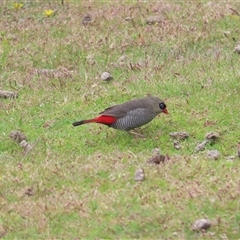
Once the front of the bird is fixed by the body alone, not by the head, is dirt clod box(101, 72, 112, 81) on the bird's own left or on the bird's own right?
on the bird's own left

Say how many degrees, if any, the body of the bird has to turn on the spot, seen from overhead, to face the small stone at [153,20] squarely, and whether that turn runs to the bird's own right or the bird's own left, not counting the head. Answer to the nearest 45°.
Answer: approximately 90° to the bird's own left

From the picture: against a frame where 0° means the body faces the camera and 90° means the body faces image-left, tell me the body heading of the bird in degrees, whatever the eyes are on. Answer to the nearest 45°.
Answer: approximately 270°

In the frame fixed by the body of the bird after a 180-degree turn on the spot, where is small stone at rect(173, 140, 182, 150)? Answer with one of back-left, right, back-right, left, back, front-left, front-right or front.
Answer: back-left

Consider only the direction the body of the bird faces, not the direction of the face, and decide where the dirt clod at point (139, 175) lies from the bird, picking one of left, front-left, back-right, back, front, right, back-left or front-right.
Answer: right

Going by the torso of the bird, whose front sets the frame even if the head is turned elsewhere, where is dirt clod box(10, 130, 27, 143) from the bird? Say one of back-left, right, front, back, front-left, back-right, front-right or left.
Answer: back

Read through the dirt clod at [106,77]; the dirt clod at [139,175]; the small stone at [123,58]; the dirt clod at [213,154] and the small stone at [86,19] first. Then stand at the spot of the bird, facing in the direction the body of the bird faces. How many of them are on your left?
3

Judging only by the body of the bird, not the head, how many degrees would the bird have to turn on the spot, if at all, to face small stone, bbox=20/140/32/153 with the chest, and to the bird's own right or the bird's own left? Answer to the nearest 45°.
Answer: approximately 180°

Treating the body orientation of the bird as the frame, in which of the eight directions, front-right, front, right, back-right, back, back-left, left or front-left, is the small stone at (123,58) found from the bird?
left

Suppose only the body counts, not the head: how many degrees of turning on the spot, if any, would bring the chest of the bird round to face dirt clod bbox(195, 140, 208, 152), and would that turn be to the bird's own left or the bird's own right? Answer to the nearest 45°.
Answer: approximately 45° to the bird's own right

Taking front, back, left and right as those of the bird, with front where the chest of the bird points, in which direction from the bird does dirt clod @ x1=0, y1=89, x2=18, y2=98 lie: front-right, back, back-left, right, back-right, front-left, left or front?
back-left

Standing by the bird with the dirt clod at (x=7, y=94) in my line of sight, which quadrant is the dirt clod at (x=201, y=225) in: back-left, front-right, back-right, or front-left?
back-left

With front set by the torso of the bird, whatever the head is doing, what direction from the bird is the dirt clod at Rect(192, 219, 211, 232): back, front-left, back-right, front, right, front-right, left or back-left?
right

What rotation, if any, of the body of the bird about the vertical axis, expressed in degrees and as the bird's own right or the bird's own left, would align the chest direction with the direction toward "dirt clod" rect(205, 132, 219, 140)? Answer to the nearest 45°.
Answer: approximately 45° to the bird's own right
